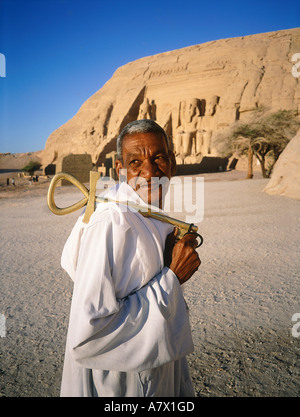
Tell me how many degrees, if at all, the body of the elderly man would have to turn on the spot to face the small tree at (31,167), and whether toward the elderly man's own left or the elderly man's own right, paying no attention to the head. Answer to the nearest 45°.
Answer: approximately 90° to the elderly man's own left

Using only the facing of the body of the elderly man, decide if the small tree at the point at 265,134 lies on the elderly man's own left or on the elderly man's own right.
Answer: on the elderly man's own left

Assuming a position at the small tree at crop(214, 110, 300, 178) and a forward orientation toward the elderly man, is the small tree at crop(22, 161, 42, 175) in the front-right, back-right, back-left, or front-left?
back-right

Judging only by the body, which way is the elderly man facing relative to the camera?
to the viewer's right
